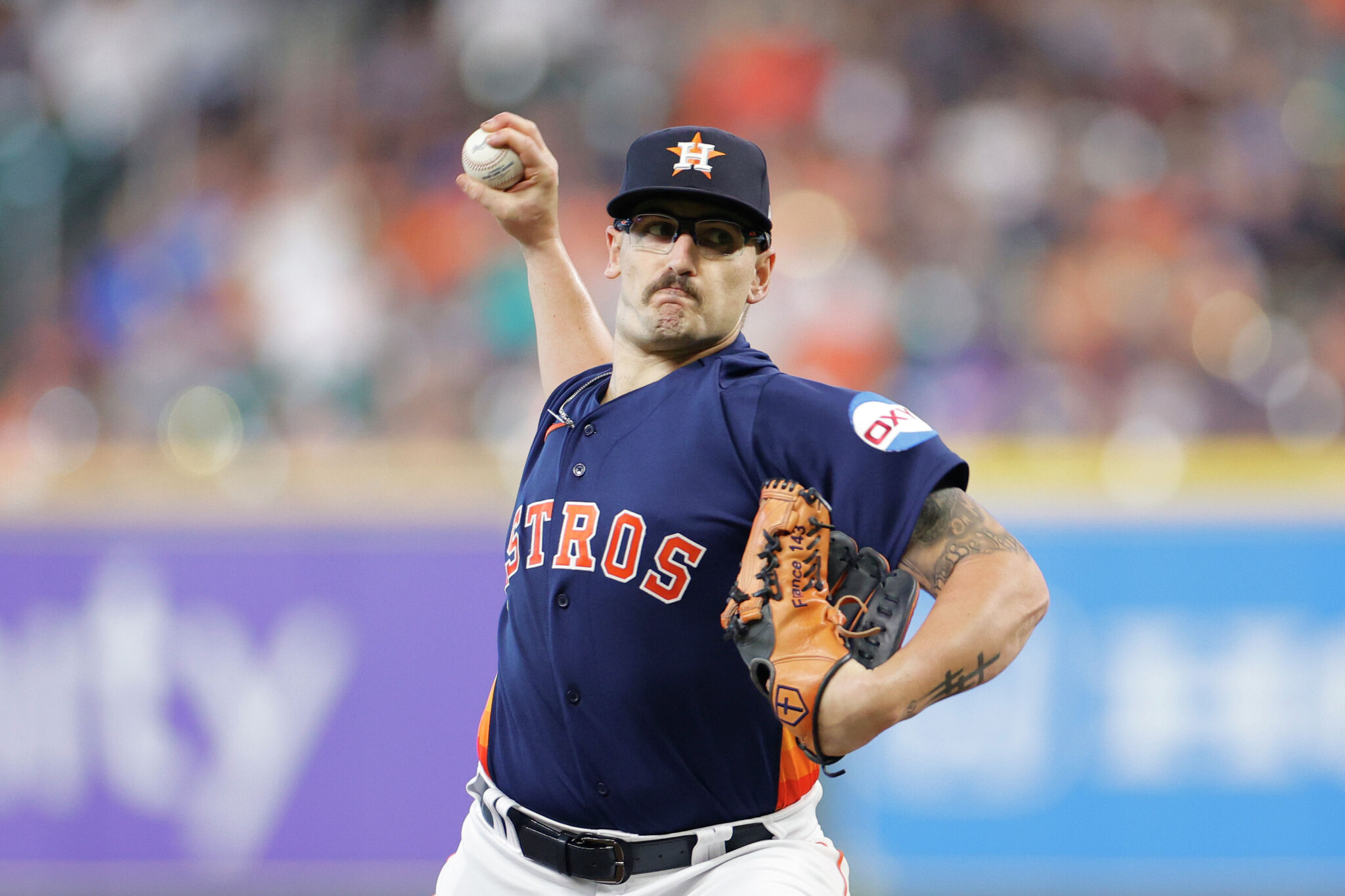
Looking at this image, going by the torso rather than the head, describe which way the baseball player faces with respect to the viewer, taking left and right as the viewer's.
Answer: facing the viewer and to the left of the viewer
